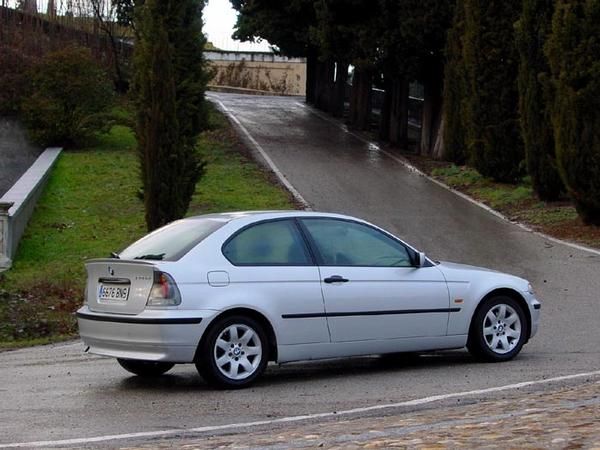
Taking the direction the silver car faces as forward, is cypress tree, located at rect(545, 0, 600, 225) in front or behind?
in front

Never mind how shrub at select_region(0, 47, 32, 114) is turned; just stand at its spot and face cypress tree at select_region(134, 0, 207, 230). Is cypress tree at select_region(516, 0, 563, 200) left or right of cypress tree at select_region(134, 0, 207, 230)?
left

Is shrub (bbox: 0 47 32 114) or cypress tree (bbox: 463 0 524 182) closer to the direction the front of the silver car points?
the cypress tree

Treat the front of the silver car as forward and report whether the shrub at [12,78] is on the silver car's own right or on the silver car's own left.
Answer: on the silver car's own left

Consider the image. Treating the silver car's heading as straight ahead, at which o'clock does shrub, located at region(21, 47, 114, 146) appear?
The shrub is roughly at 10 o'clock from the silver car.

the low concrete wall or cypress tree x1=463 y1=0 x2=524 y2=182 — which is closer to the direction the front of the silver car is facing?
the cypress tree

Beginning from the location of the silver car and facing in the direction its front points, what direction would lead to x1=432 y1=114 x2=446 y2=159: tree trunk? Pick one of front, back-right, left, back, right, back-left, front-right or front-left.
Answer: front-left

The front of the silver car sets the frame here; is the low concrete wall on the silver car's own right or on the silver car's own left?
on the silver car's own left

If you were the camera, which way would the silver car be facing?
facing away from the viewer and to the right of the viewer

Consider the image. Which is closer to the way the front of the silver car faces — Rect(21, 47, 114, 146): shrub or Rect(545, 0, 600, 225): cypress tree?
the cypress tree

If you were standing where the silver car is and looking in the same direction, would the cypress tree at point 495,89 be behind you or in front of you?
in front
